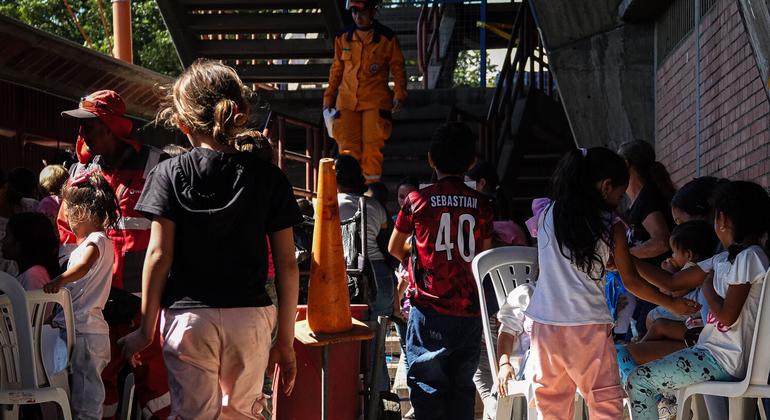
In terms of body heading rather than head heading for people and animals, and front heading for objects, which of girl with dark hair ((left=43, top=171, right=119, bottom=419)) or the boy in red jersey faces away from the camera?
the boy in red jersey

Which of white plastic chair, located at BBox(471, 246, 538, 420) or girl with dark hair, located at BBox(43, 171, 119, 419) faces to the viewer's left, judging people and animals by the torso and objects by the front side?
the girl with dark hair

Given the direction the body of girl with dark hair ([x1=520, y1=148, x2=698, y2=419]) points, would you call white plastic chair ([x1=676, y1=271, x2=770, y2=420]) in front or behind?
in front

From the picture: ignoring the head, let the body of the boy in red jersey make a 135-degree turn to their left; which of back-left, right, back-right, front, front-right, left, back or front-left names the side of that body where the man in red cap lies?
front-right

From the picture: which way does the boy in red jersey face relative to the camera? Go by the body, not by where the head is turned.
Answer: away from the camera

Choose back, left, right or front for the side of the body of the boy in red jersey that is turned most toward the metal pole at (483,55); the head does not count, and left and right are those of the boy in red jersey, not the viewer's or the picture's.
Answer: front

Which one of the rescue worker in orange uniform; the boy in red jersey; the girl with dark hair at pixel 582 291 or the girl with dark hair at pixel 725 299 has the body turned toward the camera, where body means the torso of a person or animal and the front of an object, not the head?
the rescue worker in orange uniform

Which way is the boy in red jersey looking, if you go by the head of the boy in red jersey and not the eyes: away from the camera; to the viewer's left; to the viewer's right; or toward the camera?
away from the camera

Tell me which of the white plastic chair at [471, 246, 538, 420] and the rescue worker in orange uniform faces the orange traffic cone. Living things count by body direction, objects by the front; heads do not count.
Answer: the rescue worker in orange uniform

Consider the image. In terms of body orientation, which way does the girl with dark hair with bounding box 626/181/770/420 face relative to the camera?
to the viewer's left

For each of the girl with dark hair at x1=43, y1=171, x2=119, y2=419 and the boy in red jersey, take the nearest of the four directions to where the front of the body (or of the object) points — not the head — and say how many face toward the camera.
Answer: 0

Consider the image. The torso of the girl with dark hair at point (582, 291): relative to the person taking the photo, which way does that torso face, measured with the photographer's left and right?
facing away from the viewer and to the right of the viewer
